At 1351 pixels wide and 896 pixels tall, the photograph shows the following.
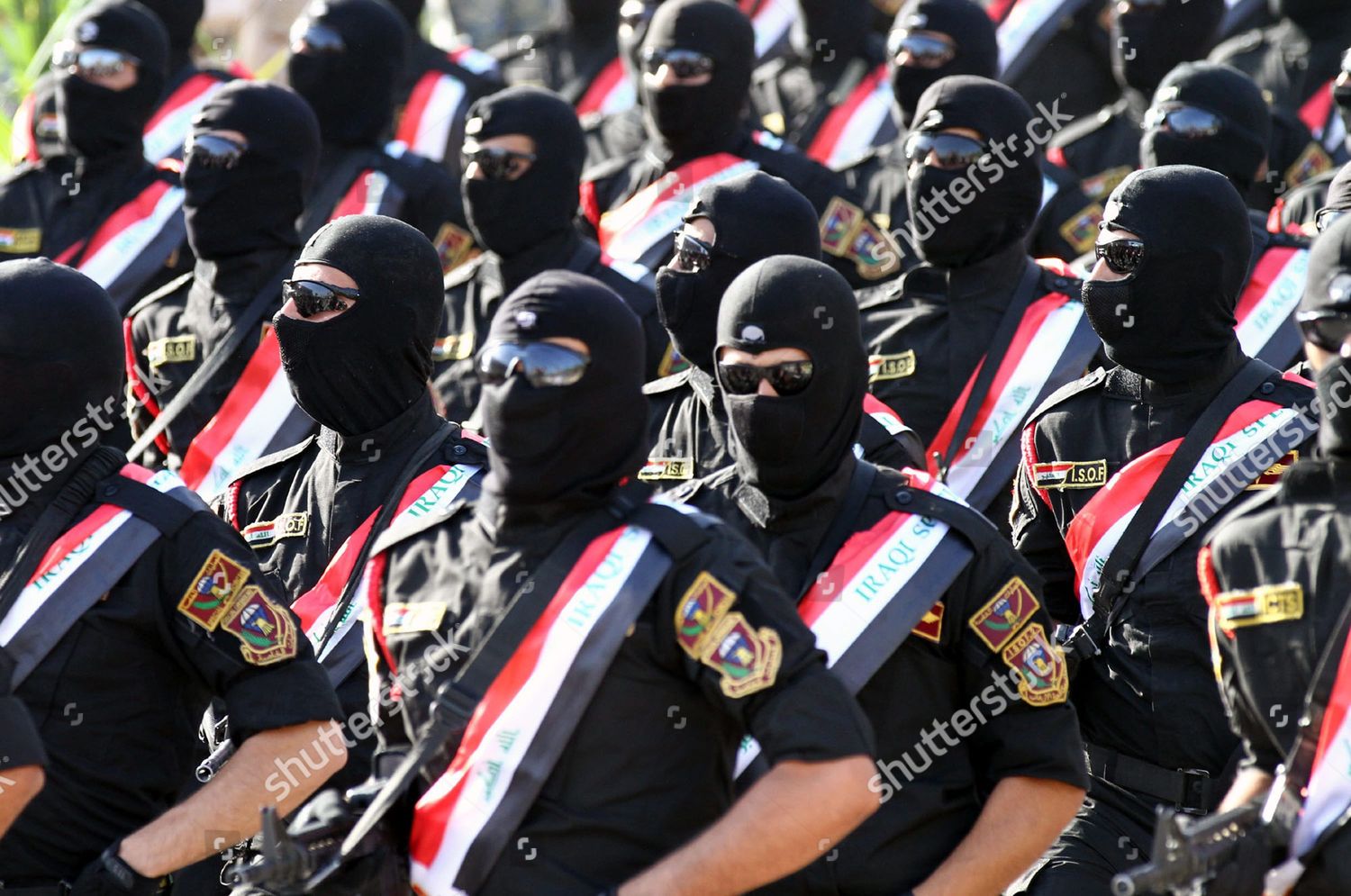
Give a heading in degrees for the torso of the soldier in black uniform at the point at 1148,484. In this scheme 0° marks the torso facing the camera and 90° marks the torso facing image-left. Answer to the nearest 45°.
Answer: approximately 45°

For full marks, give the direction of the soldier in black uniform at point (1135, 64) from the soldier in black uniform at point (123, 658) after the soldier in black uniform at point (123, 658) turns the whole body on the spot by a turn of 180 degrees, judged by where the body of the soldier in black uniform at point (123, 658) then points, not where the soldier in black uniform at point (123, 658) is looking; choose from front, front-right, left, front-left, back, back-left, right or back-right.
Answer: front

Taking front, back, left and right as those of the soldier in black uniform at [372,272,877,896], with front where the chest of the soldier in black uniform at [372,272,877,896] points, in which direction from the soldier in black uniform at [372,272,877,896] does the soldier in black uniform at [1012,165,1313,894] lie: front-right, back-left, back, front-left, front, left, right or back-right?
back

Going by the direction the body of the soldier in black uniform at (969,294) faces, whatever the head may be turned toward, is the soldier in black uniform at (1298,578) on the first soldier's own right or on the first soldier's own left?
on the first soldier's own left

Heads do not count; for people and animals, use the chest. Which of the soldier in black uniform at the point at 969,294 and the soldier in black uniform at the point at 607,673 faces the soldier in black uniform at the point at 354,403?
the soldier in black uniform at the point at 969,294

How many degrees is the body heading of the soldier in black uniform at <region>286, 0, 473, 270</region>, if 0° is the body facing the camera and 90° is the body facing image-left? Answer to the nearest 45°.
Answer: approximately 45°

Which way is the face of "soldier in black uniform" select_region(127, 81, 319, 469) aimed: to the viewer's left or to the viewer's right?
to the viewer's left
